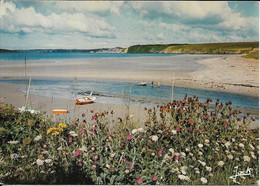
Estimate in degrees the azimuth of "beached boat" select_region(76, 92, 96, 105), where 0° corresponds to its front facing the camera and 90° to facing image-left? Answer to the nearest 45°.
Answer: approximately 270°
